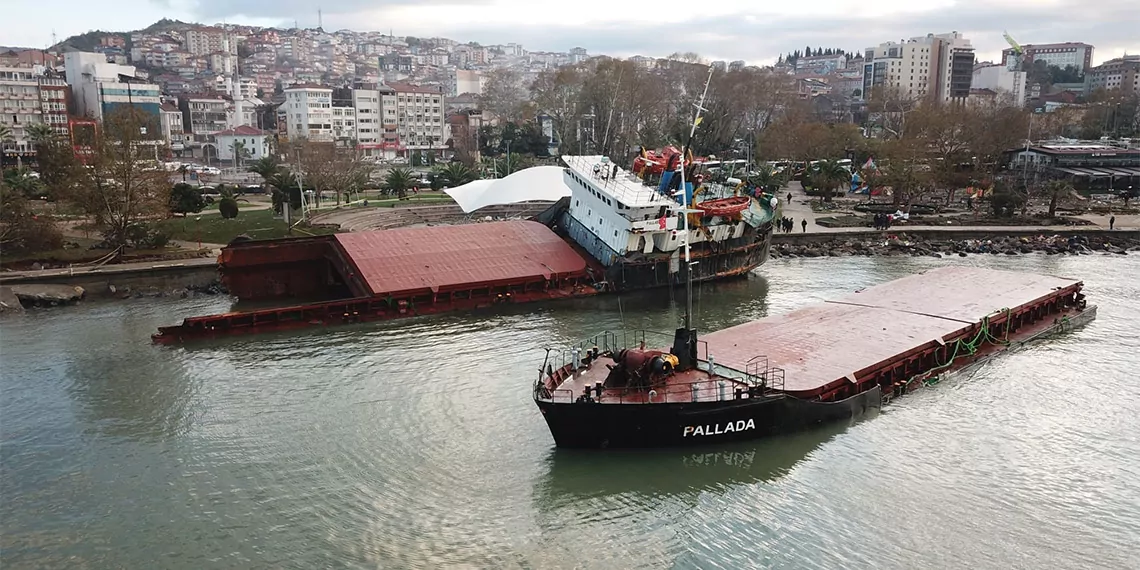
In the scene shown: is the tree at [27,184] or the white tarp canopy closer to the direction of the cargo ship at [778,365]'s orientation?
the tree

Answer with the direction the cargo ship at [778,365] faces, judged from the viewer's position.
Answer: facing the viewer and to the left of the viewer

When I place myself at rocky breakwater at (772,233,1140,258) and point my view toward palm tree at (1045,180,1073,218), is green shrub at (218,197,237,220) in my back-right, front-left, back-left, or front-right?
back-left

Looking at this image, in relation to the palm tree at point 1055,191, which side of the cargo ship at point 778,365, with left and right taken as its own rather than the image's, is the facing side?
back

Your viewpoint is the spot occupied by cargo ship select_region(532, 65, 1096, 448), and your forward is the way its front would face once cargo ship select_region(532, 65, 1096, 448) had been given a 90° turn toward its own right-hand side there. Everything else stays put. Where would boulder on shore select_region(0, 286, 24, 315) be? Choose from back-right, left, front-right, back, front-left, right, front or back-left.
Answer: front-left

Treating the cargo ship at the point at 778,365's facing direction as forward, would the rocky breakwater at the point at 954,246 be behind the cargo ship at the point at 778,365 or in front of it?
behind

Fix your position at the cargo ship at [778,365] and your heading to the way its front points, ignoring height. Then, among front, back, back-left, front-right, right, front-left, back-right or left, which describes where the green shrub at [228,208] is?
right

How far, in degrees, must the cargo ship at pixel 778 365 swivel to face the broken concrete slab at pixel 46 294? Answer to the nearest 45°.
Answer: approximately 45° to its right

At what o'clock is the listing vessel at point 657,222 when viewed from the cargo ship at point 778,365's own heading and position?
The listing vessel is roughly at 4 o'clock from the cargo ship.

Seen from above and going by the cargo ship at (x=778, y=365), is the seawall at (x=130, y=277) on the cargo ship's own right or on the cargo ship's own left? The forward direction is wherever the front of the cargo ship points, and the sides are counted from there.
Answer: on the cargo ship's own right

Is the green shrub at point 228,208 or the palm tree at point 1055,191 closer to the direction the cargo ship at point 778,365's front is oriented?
the green shrub

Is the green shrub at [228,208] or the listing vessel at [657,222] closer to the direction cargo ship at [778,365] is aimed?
the green shrub

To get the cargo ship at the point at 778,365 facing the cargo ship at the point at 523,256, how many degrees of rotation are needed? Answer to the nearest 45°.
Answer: approximately 90° to its right

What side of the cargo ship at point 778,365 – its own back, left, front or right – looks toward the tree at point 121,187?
right

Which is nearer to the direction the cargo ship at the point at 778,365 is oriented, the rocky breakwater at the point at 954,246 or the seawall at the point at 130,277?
the seawall
